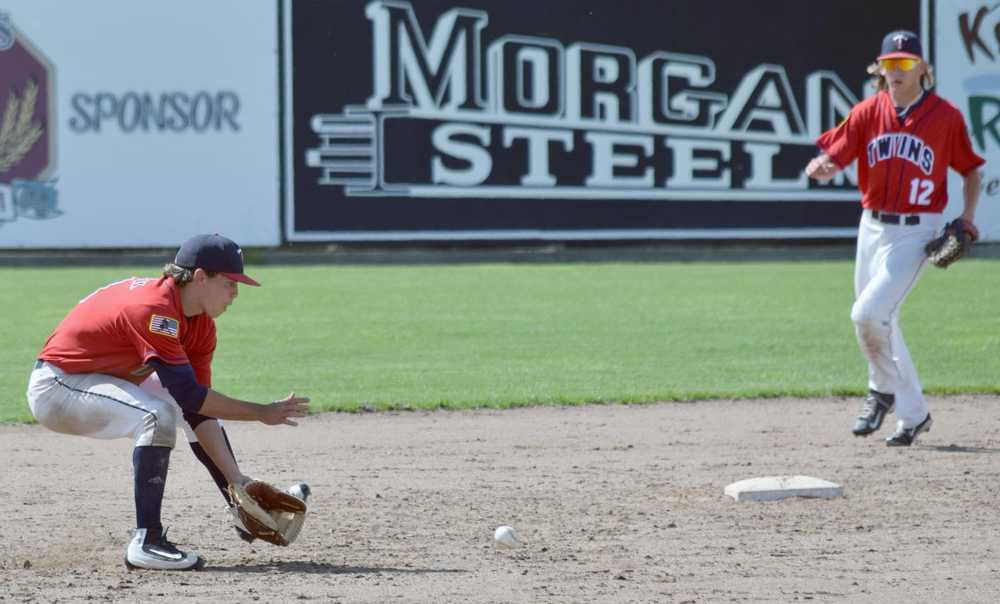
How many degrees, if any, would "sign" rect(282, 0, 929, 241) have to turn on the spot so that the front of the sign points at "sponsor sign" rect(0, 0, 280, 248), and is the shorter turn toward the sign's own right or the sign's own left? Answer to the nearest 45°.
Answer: approximately 90° to the sign's own right

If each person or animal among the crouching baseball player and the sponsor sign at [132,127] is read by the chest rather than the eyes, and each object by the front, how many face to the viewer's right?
1

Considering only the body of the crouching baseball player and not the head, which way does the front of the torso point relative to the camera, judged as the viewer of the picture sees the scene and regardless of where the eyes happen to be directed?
to the viewer's right

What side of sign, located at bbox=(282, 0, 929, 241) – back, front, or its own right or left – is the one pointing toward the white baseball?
front

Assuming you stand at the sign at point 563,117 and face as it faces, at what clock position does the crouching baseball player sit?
The crouching baseball player is roughly at 12 o'clock from the sign.

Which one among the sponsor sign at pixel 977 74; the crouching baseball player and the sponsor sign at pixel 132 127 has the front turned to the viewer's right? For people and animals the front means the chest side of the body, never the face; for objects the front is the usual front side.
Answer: the crouching baseball player

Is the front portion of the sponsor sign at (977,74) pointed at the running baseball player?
yes

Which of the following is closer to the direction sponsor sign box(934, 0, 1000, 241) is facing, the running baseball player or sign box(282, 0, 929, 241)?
the running baseball player
